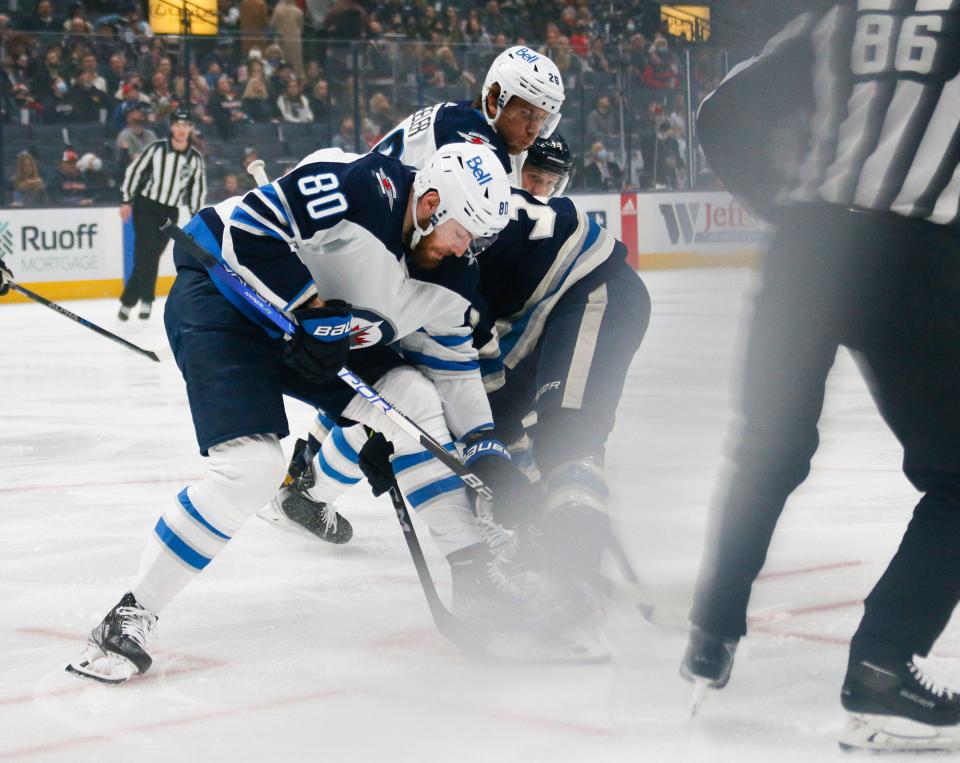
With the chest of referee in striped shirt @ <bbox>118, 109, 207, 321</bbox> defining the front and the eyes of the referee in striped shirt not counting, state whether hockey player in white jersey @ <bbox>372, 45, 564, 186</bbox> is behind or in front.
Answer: in front

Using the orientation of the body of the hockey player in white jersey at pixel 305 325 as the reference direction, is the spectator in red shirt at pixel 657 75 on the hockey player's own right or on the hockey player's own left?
on the hockey player's own left

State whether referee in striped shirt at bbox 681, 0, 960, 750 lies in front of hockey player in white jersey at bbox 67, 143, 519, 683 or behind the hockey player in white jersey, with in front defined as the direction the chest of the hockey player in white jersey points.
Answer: in front

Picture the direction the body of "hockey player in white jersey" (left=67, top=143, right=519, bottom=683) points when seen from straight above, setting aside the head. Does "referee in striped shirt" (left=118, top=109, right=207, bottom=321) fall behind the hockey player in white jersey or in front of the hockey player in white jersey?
behind

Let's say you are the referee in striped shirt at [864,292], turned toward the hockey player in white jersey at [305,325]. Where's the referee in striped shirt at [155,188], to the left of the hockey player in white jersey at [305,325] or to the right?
right

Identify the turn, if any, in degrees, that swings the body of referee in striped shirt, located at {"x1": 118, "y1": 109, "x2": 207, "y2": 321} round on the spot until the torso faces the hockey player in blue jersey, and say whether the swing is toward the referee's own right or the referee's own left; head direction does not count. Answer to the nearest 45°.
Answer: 0° — they already face them

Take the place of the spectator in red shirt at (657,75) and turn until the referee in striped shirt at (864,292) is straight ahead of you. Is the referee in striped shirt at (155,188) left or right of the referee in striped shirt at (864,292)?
right

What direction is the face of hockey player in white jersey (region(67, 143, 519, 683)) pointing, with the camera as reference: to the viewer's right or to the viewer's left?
to the viewer's right

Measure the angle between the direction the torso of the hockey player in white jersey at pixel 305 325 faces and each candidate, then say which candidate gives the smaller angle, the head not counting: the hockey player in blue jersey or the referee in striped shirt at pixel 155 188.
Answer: the hockey player in blue jersey

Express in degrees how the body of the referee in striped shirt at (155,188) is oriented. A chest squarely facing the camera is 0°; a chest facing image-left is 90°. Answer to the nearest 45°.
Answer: approximately 0°
